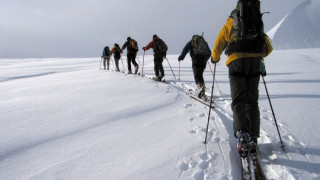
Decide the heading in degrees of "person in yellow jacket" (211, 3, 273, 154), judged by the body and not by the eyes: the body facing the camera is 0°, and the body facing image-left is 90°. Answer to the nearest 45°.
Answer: approximately 180°

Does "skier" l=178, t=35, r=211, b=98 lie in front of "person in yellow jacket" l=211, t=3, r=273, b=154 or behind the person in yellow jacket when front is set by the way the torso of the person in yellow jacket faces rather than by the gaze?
in front
